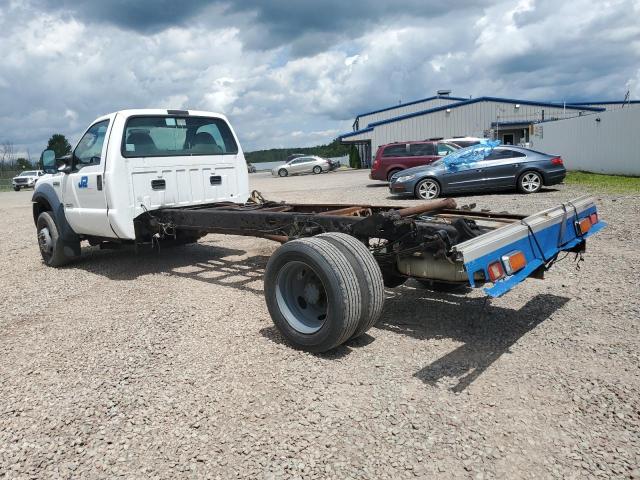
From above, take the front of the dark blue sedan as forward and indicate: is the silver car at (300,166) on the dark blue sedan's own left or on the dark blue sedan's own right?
on the dark blue sedan's own right

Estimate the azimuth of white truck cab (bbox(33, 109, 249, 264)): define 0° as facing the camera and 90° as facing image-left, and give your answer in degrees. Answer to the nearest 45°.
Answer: approximately 135°

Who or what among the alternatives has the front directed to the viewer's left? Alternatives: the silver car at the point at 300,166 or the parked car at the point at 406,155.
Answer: the silver car

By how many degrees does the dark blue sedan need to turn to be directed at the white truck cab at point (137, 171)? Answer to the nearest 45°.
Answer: approximately 45° to its left

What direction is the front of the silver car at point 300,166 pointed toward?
to the viewer's left

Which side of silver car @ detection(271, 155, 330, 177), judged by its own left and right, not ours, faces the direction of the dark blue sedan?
left

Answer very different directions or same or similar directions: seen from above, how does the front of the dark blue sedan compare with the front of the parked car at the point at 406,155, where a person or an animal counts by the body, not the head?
very different directions

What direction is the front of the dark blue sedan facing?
to the viewer's left

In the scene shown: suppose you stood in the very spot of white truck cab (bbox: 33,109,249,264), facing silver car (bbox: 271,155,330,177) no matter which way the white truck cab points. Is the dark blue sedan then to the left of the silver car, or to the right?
right

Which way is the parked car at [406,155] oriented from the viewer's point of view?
to the viewer's right

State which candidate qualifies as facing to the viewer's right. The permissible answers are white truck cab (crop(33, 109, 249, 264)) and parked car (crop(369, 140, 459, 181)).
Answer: the parked car
